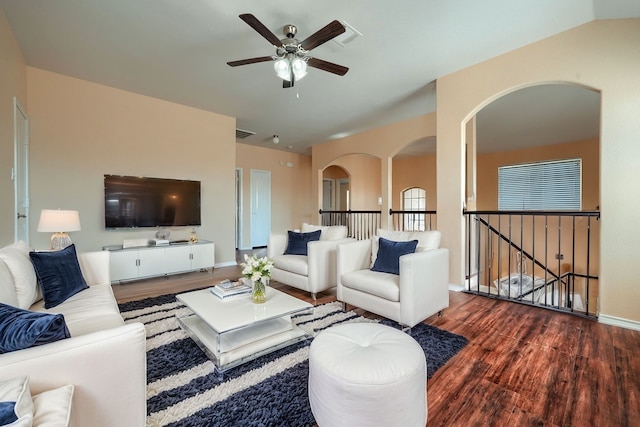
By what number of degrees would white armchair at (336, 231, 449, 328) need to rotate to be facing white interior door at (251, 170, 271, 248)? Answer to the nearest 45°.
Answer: approximately 90° to its right

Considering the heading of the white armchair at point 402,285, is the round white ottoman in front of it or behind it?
in front

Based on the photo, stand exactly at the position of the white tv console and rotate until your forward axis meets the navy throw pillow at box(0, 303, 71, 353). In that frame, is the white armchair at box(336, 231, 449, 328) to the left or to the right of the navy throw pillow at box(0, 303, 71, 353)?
left

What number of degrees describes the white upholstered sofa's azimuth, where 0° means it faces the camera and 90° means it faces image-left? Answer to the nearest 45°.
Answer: approximately 270°

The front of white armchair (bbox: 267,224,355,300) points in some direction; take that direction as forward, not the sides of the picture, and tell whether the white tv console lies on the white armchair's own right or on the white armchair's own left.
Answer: on the white armchair's own right

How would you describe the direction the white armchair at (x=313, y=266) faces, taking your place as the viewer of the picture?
facing the viewer and to the left of the viewer

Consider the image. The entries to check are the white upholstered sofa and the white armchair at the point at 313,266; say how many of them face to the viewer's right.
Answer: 1

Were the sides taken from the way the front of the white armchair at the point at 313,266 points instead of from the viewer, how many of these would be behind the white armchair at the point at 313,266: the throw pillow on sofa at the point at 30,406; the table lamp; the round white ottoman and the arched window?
1

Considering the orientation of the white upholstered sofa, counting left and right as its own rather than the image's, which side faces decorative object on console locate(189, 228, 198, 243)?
left

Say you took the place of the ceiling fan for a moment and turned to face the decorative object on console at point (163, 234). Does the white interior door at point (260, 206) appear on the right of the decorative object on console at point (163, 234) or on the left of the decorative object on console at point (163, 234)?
right

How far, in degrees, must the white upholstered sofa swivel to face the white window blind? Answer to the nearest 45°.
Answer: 0° — it already faces it

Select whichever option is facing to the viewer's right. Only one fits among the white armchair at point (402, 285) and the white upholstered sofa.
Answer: the white upholstered sofa
